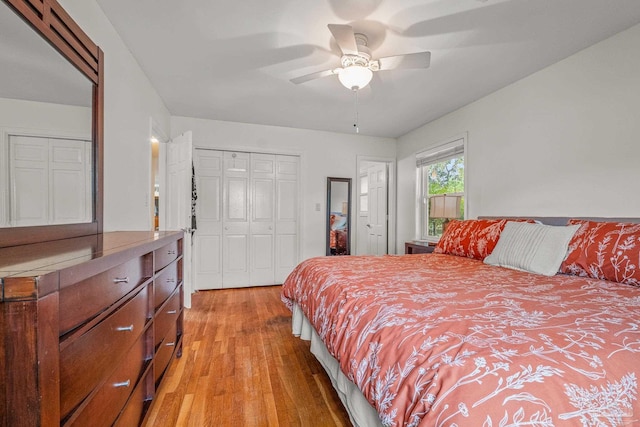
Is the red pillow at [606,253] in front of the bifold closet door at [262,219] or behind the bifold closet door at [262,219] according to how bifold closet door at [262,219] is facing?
in front

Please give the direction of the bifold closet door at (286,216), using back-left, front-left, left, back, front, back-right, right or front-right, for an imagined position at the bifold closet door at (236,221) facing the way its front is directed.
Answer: left

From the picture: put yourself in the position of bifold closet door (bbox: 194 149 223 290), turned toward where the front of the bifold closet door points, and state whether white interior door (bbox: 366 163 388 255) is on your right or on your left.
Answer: on your left

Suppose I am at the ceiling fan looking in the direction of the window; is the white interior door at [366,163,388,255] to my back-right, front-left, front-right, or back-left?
front-left

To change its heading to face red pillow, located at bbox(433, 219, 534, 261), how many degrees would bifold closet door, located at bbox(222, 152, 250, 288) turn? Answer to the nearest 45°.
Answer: approximately 45° to its left

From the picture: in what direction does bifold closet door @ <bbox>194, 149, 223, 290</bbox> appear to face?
toward the camera

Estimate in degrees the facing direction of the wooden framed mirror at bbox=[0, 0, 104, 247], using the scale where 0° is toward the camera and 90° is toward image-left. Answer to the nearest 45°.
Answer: approximately 315°

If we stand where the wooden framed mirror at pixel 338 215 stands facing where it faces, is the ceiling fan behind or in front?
in front

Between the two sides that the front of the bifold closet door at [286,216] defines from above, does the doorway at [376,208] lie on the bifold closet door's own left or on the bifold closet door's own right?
on the bifold closet door's own left

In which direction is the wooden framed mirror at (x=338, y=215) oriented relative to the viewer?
toward the camera

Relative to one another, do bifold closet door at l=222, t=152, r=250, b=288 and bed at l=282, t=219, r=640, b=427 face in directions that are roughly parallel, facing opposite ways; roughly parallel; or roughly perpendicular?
roughly perpendicular

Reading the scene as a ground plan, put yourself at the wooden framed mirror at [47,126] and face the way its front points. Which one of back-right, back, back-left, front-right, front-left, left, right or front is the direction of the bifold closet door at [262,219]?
left
